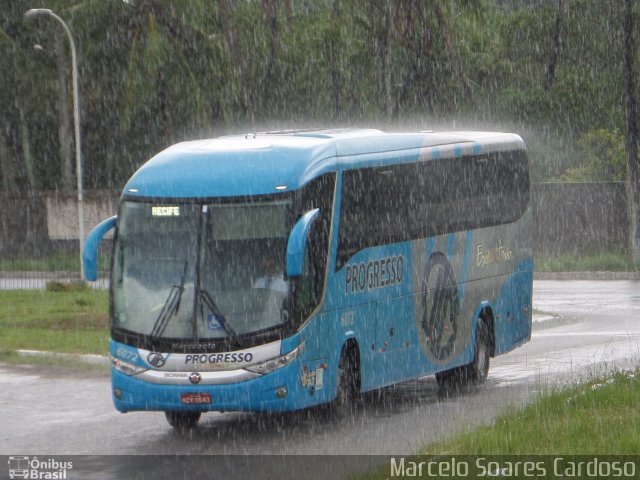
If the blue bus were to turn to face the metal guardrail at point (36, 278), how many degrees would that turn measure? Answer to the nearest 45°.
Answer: approximately 135° to its right

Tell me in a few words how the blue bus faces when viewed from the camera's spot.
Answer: facing the viewer and to the left of the viewer
